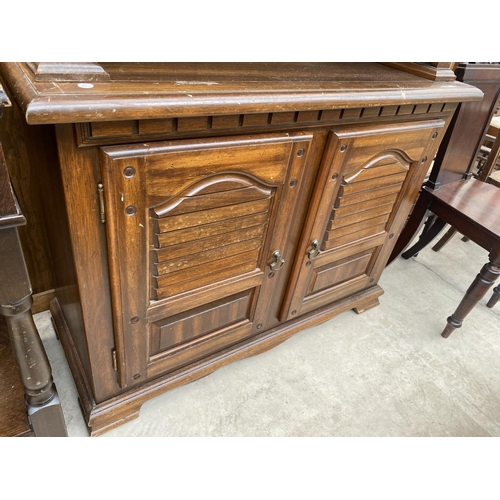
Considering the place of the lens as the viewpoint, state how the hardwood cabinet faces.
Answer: facing the viewer and to the right of the viewer

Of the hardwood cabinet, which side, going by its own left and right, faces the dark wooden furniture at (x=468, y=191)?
left
